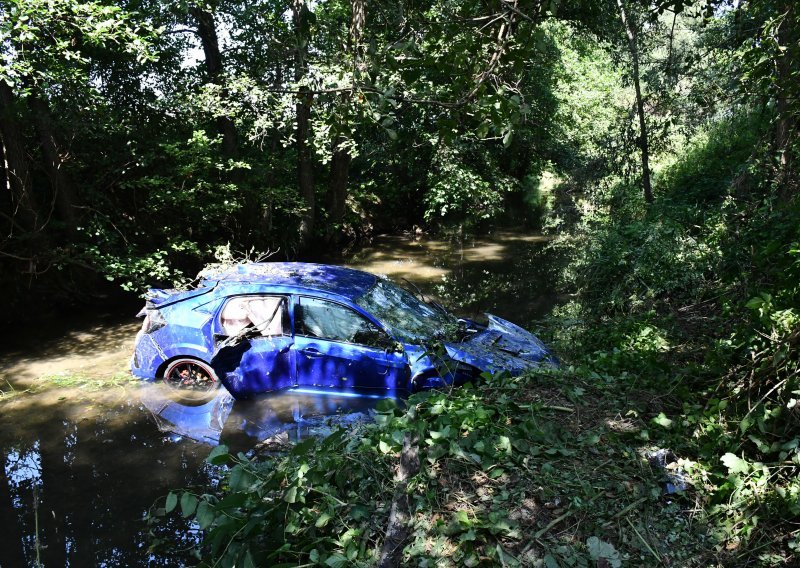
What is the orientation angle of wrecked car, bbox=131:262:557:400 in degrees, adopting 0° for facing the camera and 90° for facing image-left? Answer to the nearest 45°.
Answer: approximately 270°

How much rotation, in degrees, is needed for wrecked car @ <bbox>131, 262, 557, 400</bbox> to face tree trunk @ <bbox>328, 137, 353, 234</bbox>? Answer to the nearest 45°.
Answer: approximately 90° to its left

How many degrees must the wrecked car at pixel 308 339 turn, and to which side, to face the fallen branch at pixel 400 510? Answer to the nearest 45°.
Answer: approximately 90° to its right

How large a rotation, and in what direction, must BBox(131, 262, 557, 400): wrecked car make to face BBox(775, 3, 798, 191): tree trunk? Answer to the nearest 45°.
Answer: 0° — it already faces it

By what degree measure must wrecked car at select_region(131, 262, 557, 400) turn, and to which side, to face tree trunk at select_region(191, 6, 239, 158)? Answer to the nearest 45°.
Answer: approximately 90° to its left

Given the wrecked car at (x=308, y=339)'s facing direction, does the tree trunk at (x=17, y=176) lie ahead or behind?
behind
